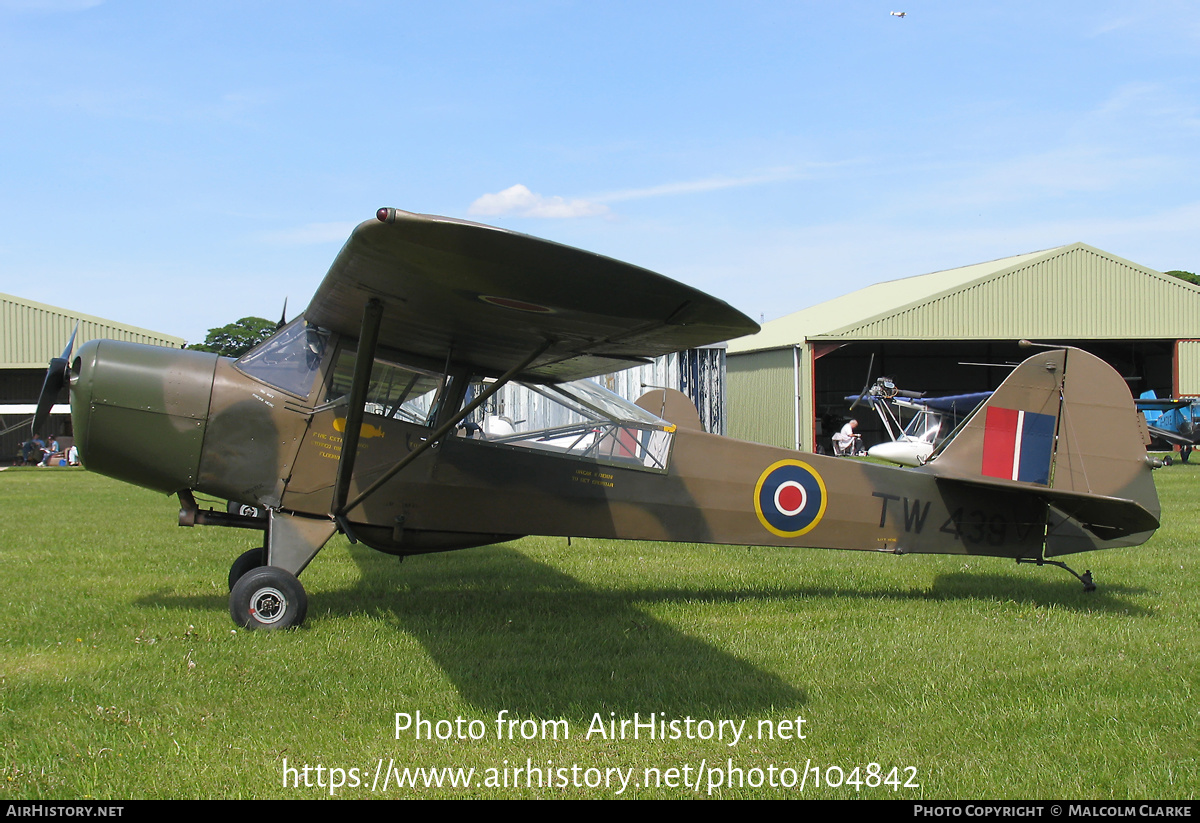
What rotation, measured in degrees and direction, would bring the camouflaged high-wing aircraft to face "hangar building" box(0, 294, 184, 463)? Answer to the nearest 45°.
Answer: approximately 45° to its right

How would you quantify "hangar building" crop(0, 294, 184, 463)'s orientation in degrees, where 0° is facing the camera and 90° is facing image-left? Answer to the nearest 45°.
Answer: approximately 0°

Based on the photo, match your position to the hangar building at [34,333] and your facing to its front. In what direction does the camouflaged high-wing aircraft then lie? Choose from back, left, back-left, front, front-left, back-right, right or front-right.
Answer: front

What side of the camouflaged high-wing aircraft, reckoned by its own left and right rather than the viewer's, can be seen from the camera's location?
left

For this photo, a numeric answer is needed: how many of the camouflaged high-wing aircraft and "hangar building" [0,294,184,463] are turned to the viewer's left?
1
